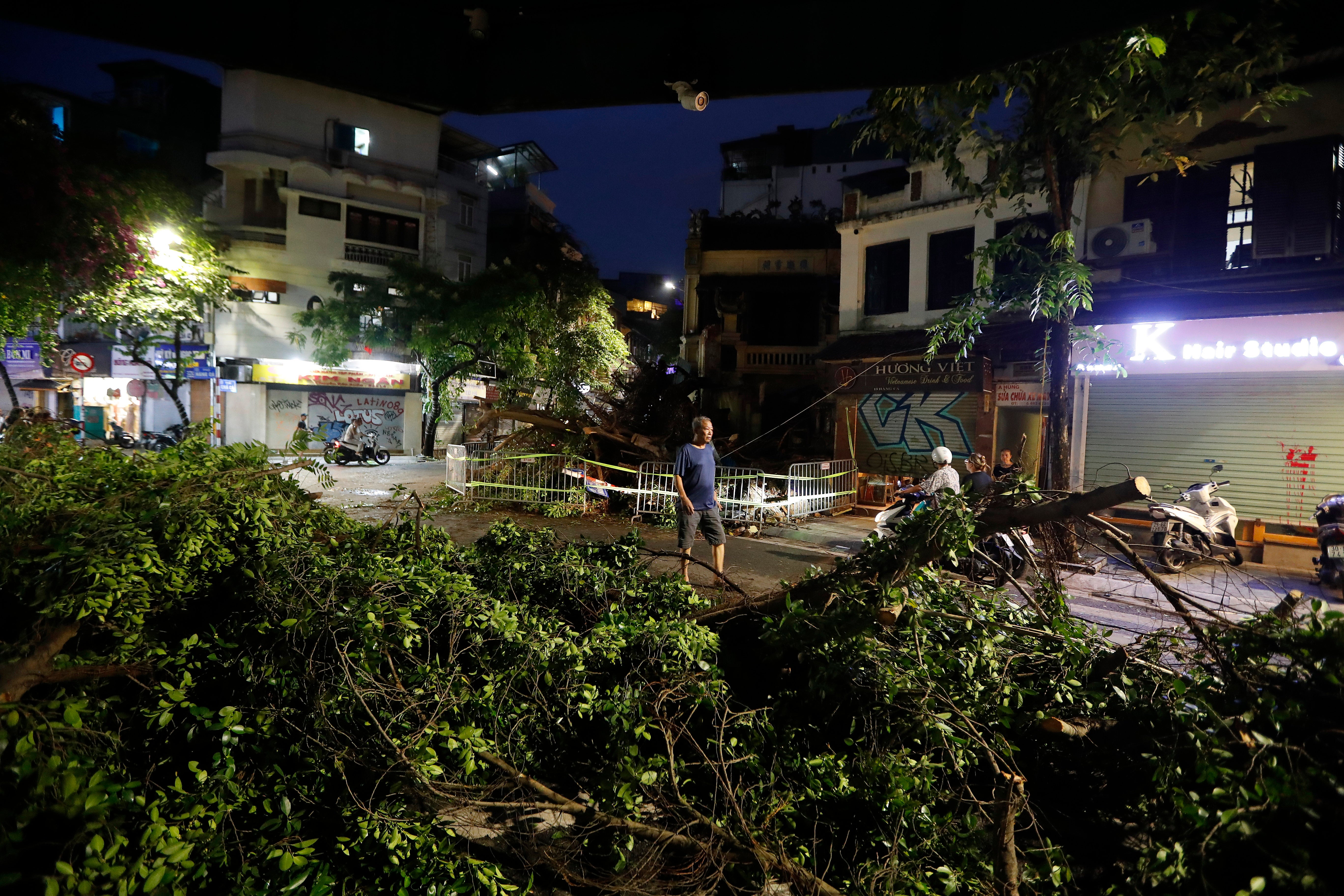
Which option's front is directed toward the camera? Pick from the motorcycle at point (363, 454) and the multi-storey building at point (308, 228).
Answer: the multi-storey building

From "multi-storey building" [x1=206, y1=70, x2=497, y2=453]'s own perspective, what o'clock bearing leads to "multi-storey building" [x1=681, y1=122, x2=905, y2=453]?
"multi-storey building" [x1=681, y1=122, x2=905, y2=453] is roughly at 10 o'clock from "multi-storey building" [x1=206, y1=70, x2=497, y2=453].

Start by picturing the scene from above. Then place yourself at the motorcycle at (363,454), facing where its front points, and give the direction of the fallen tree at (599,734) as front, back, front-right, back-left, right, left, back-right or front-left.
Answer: right

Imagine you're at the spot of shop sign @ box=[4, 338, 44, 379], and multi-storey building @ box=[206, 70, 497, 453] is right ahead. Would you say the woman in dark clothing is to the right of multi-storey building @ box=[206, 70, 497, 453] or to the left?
right

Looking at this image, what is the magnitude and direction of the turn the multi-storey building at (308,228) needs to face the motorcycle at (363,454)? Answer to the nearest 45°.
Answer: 0° — it already faces it

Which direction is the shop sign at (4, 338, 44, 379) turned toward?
toward the camera

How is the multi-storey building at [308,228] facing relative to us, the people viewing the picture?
facing the viewer

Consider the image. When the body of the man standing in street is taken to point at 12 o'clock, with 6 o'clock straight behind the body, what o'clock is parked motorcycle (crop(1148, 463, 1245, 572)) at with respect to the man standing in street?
The parked motorcycle is roughly at 10 o'clock from the man standing in street.

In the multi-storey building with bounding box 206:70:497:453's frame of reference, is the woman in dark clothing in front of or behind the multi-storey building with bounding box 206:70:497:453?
in front

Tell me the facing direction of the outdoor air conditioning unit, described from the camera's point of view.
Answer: facing the viewer and to the left of the viewer

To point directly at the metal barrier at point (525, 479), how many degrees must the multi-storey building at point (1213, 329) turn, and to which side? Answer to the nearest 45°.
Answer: approximately 45° to its right

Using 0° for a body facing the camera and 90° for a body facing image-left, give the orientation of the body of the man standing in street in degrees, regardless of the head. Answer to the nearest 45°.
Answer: approximately 315°

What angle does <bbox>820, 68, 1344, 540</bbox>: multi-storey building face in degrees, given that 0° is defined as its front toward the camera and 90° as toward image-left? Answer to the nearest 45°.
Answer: approximately 45°

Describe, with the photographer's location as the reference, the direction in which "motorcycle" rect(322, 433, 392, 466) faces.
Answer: facing to the right of the viewer

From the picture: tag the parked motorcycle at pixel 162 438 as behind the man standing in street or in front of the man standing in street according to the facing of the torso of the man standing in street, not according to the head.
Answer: behind
